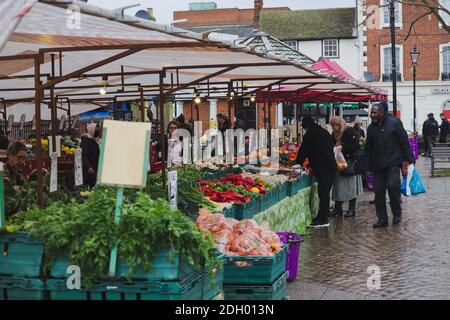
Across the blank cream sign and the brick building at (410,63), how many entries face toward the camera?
2

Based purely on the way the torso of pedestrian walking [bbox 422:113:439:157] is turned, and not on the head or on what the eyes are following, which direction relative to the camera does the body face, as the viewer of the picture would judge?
away from the camera

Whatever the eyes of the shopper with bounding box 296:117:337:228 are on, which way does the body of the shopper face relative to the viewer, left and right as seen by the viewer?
facing to the left of the viewer

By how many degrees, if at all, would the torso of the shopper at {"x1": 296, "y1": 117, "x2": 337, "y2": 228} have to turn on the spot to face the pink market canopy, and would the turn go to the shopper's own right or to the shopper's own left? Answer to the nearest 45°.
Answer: approximately 90° to the shopper's own right

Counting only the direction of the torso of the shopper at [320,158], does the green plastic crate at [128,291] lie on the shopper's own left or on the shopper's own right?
on the shopper's own left

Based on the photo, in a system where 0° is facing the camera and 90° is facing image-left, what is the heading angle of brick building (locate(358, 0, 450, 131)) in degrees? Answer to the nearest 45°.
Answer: approximately 0°

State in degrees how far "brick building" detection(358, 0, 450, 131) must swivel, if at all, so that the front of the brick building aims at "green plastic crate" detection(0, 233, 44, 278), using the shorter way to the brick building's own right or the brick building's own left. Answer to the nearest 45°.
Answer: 0° — it already faces it

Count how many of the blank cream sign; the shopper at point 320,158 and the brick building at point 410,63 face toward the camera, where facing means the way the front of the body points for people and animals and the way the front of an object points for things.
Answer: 2
